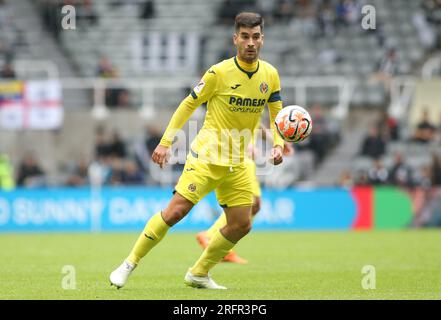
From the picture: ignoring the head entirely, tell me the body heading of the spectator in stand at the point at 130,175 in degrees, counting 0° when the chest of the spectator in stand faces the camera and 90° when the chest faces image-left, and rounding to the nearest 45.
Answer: approximately 0°

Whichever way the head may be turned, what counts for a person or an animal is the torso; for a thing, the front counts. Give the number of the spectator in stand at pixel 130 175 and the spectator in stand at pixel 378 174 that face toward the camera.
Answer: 2

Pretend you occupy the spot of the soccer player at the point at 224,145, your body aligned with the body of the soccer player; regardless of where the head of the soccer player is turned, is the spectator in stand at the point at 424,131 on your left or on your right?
on your left

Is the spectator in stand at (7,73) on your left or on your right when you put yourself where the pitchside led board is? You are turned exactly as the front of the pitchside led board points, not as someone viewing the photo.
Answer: on your right

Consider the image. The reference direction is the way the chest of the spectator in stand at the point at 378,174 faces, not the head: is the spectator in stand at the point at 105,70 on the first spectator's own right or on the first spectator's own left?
on the first spectator's own right

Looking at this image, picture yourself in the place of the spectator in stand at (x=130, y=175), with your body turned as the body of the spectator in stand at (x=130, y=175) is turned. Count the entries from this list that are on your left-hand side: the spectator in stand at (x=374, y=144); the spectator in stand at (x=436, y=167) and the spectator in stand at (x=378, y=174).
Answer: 3

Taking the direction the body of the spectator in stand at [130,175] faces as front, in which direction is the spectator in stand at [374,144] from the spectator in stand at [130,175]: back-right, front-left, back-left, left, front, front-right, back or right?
left

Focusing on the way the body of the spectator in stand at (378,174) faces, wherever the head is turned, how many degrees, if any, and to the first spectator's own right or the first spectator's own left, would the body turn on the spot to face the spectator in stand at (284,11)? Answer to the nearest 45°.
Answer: approximately 135° to the first spectator's own right

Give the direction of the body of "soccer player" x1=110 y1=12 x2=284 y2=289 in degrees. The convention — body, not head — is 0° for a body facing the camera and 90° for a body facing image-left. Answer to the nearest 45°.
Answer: approximately 315°

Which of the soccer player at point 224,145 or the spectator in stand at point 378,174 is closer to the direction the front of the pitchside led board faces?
the soccer player
